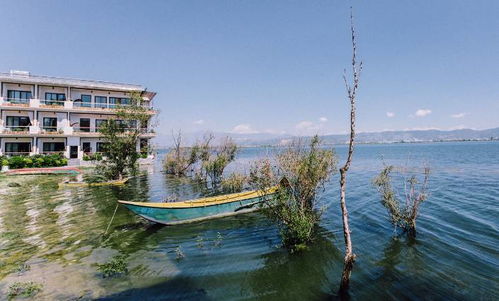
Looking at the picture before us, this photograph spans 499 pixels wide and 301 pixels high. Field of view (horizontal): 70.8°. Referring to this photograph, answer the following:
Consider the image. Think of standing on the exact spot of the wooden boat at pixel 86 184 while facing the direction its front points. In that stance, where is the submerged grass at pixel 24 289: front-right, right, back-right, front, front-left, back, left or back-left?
right

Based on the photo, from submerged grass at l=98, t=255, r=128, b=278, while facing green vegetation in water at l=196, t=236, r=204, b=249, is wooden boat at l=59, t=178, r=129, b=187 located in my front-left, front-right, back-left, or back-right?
front-left

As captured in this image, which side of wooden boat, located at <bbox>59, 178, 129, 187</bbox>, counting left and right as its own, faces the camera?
right

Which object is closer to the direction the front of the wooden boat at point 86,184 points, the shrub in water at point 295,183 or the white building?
the shrub in water

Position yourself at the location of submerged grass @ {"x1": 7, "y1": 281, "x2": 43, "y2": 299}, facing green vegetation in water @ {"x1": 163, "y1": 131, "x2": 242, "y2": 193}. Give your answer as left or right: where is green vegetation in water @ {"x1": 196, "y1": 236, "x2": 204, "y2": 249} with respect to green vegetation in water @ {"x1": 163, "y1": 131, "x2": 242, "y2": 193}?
right

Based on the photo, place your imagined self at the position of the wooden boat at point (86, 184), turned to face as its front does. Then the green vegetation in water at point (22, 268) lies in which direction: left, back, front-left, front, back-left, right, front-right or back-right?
right

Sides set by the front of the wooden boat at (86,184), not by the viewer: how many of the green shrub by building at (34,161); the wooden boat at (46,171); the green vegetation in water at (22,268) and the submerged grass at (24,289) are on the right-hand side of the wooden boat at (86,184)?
2

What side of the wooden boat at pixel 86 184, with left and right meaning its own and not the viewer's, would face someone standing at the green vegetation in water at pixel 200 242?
right

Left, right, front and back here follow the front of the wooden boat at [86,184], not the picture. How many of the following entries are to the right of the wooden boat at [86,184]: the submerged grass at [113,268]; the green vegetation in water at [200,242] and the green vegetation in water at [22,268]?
3

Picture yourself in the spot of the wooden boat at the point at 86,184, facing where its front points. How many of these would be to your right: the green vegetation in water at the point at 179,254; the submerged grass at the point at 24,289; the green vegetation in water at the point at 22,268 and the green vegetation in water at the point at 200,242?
4

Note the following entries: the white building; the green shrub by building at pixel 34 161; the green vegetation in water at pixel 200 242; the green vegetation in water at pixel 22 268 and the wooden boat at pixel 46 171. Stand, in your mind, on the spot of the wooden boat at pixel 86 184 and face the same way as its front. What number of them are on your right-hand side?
2

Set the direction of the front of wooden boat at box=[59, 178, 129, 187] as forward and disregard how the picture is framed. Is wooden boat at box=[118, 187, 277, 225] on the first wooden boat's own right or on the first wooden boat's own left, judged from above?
on the first wooden boat's own right
